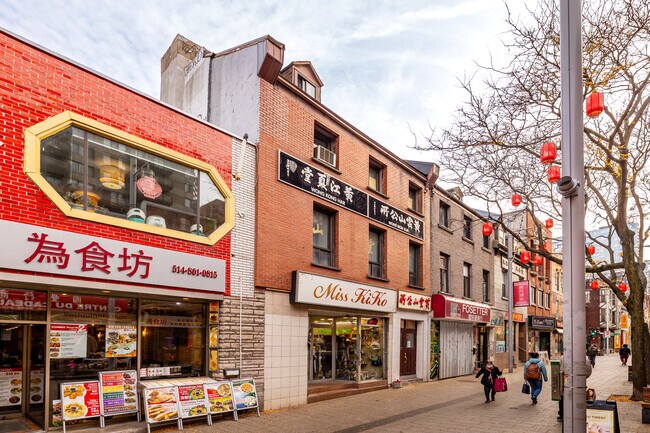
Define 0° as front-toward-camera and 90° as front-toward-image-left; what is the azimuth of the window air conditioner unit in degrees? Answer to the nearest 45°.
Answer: approximately 315°

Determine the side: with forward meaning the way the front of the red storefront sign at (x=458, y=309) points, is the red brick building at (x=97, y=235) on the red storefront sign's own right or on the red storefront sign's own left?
on the red storefront sign's own right

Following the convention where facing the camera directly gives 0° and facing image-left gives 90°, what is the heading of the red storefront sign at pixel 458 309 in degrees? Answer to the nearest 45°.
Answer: approximately 315°

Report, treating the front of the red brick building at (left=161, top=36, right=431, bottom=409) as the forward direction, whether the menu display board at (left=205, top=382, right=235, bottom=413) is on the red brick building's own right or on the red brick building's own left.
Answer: on the red brick building's own right

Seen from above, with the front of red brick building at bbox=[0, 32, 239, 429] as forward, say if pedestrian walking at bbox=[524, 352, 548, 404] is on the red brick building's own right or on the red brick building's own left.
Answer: on the red brick building's own left

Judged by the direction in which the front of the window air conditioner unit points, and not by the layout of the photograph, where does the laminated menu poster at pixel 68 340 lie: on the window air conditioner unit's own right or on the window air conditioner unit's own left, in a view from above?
on the window air conditioner unit's own right
